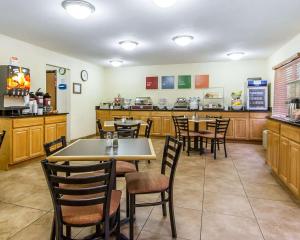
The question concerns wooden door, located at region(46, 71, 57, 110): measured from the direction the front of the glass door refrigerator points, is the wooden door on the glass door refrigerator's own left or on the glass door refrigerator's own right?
on the glass door refrigerator's own right

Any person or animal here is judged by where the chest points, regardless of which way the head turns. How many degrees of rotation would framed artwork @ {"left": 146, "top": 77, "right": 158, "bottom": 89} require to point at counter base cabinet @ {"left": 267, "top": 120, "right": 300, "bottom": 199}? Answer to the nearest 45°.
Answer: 0° — it already faces it

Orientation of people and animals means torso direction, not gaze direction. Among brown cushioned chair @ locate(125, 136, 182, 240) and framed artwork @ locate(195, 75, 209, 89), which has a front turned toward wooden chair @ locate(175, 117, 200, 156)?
the framed artwork

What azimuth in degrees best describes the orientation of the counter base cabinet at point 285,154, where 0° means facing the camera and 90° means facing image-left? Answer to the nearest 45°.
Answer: approximately 45°

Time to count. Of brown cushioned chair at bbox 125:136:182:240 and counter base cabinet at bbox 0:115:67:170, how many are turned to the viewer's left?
1

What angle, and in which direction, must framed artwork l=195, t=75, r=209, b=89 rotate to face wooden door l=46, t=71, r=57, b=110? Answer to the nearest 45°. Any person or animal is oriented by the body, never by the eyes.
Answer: approximately 90° to its right

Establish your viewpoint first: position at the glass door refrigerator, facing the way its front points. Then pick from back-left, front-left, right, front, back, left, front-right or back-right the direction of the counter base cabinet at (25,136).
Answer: front-right

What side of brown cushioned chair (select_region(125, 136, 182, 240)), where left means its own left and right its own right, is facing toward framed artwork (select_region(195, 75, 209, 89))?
right

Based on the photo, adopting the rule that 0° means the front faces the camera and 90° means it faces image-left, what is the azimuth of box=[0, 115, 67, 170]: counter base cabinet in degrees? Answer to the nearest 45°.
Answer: approximately 315°

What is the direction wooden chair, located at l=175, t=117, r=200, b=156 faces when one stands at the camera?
facing away from the viewer and to the right of the viewer

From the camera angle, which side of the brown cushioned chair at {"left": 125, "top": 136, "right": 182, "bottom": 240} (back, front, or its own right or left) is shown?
left
